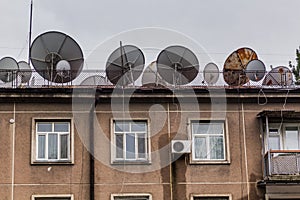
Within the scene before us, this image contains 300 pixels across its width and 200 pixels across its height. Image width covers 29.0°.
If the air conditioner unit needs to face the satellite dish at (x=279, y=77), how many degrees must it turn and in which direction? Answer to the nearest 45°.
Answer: approximately 135° to its left

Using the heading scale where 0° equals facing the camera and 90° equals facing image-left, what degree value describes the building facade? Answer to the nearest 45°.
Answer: approximately 0°

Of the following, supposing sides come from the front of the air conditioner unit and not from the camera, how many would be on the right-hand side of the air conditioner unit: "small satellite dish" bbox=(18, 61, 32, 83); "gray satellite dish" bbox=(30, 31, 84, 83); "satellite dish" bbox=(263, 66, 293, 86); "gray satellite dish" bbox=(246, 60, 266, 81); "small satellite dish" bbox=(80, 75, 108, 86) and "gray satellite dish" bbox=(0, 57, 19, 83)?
4
